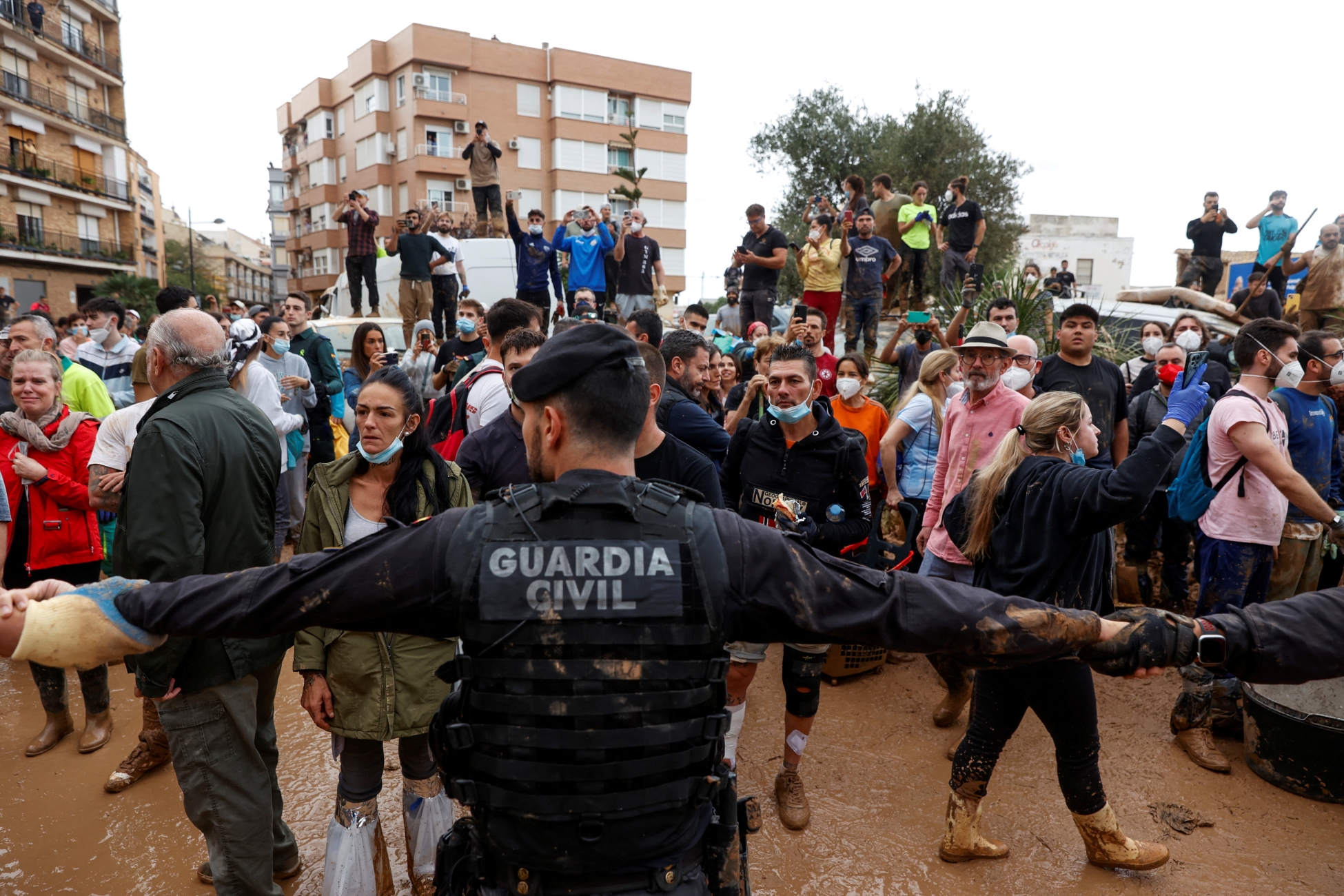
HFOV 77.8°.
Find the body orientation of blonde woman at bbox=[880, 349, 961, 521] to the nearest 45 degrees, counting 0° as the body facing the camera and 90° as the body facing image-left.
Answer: approximately 270°

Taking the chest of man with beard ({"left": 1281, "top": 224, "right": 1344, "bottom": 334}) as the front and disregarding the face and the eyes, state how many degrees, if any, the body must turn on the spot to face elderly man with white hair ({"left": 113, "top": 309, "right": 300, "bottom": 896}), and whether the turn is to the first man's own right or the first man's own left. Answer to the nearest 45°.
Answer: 0° — they already face them

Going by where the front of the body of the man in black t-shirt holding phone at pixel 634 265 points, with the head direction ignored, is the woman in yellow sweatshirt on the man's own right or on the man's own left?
on the man's own left

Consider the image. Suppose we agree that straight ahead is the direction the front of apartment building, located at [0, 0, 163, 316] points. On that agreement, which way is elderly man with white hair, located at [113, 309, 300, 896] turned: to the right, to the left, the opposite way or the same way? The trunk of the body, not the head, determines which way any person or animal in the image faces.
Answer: the opposite way

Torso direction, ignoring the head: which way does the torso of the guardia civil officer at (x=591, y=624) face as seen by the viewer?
away from the camera

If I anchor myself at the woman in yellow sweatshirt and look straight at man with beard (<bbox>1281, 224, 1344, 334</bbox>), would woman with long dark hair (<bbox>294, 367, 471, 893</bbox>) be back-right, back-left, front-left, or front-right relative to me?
back-right

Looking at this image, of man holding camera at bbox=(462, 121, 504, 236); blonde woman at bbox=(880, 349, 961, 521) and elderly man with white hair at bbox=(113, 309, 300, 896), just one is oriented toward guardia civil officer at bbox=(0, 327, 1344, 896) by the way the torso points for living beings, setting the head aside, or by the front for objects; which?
the man holding camera

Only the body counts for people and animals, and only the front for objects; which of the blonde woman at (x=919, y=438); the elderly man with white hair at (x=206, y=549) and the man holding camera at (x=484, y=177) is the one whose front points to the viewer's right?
the blonde woman

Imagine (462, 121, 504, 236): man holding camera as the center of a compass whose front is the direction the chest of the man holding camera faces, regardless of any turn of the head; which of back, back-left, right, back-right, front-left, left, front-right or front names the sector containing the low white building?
back-left

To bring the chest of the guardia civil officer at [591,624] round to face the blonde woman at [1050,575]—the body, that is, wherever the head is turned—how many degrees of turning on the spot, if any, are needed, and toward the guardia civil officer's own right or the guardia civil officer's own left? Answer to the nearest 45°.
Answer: approximately 45° to the guardia civil officer's own right
